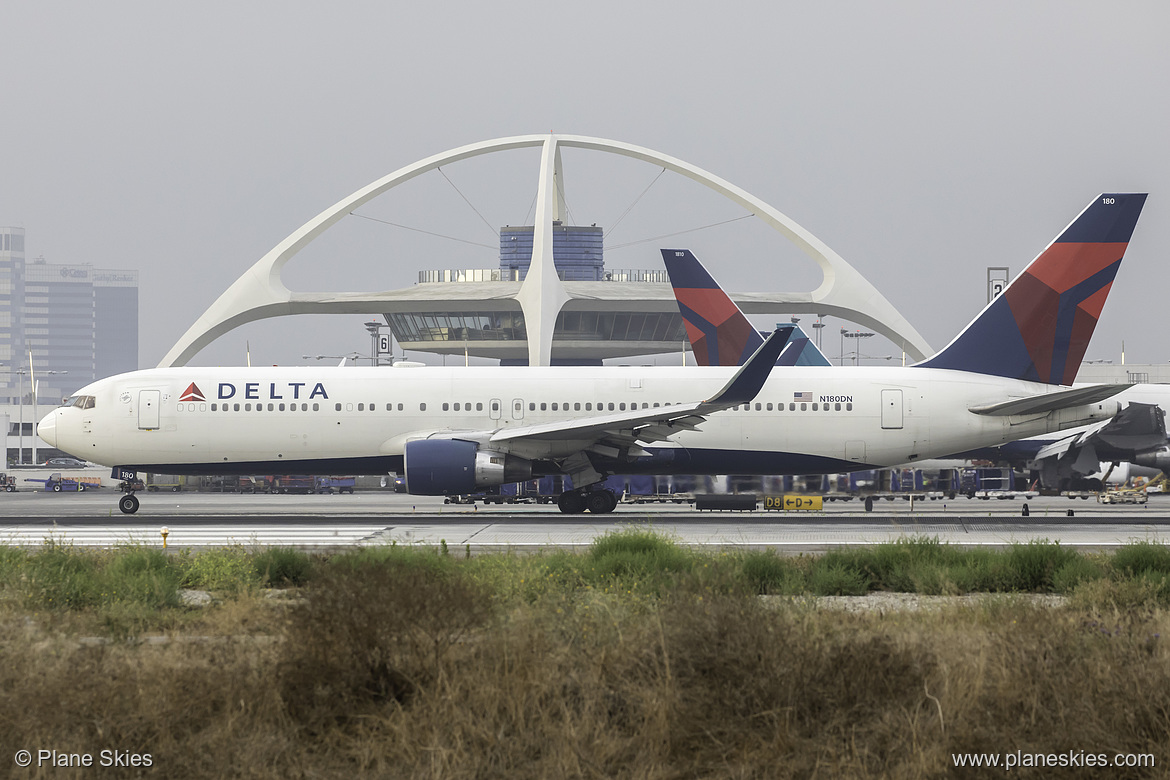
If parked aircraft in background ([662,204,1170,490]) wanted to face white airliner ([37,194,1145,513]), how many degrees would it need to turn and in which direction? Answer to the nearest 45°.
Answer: approximately 135° to its right

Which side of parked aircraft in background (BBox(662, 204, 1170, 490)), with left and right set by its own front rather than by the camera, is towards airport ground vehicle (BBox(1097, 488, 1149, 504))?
right

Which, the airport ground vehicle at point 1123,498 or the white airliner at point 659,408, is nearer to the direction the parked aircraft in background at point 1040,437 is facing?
the airport ground vehicle

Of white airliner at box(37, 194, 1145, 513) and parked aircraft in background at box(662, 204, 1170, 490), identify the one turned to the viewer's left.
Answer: the white airliner

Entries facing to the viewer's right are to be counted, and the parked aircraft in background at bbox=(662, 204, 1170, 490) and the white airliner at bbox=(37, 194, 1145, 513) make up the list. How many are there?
1

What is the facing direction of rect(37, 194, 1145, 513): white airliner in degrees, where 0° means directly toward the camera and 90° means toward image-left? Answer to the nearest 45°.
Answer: approximately 90°

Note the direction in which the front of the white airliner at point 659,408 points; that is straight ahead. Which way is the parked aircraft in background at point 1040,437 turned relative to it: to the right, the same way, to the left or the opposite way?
the opposite way

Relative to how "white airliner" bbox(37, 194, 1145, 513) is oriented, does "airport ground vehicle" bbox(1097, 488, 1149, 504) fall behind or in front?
behind

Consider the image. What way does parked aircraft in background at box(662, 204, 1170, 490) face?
to the viewer's right
